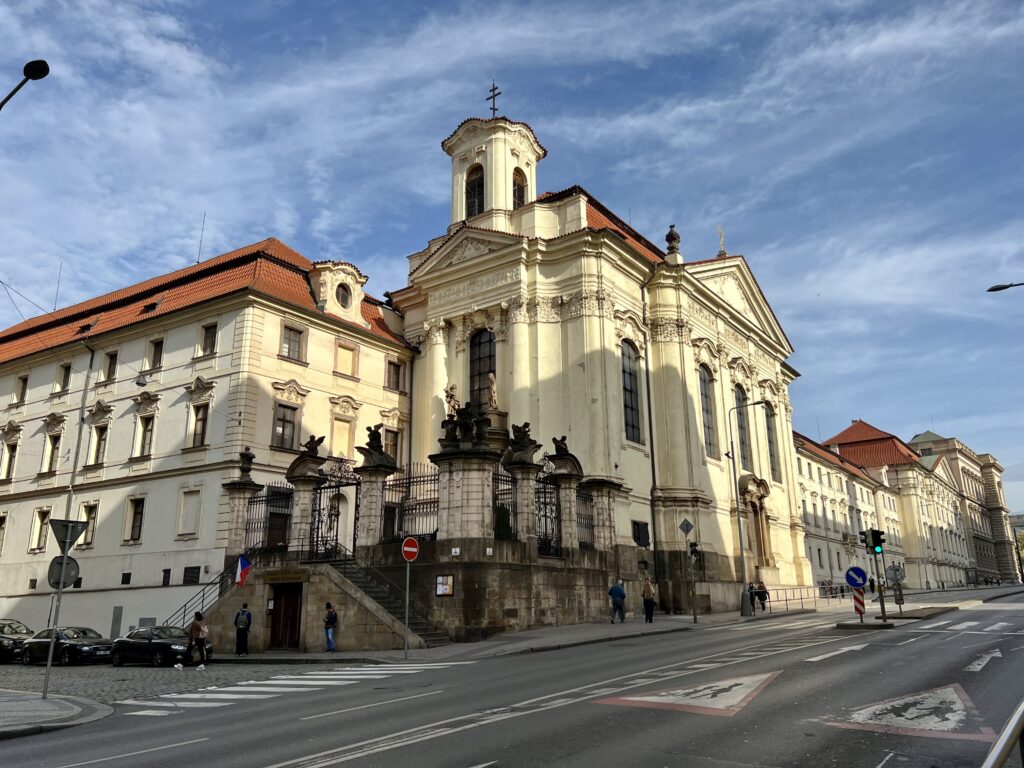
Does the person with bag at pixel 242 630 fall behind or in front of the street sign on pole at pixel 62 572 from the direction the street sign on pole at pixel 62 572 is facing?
in front

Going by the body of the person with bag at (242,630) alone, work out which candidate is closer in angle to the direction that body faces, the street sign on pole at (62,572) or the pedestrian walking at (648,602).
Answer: the pedestrian walking

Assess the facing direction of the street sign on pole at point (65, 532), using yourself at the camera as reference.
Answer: facing away from the viewer

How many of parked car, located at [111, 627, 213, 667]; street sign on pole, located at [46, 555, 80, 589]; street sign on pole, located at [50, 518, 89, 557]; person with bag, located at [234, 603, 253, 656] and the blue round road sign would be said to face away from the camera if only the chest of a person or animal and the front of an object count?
3

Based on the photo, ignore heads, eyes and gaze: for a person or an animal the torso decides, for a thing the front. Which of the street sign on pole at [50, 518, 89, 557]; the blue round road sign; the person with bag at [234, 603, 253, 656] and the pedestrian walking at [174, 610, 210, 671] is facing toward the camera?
the blue round road sign

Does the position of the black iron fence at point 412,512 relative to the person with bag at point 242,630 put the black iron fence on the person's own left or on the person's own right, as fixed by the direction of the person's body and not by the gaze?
on the person's own right

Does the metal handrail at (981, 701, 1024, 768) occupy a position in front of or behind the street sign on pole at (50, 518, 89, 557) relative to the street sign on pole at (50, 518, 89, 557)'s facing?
behind

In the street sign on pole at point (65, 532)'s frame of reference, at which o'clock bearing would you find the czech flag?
The czech flag is roughly at 1 o'clock from the street sign on pole.

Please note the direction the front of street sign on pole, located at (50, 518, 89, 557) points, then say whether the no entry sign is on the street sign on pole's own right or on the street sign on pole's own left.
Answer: on the street sign on pole's own right

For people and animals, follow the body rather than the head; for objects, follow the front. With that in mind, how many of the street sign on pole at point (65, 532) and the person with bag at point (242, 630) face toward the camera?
0

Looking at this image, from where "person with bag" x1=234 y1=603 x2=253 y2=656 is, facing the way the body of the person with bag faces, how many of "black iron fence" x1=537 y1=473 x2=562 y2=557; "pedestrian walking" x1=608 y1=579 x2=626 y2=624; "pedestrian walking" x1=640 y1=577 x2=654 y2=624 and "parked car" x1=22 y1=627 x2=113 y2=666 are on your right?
3

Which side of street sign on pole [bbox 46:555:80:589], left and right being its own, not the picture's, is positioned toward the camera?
back

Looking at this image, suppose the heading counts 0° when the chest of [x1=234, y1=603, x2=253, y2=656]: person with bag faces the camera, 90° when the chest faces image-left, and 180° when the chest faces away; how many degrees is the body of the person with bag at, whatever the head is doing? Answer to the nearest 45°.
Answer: approximately 180°

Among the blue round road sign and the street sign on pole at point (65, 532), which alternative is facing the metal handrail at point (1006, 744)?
the blue round road sign
